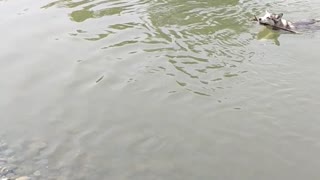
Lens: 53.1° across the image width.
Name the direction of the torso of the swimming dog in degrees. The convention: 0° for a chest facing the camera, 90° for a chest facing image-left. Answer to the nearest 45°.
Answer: approximately 90°
